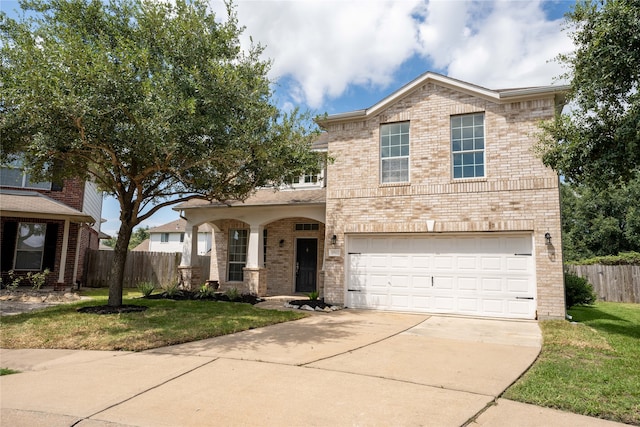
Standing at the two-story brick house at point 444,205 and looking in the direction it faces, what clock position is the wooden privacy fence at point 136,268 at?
The wooden privacy fence is roughly at 4 o'clock from the two-story brick house.

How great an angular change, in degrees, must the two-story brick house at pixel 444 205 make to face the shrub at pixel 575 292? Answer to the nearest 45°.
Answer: approximately 135° to its left

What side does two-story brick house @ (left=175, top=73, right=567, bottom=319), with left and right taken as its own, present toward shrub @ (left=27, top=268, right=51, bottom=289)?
right

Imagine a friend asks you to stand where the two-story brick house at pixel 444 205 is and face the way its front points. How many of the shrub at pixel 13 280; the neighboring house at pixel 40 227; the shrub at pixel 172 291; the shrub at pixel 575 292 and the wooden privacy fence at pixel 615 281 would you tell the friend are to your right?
3

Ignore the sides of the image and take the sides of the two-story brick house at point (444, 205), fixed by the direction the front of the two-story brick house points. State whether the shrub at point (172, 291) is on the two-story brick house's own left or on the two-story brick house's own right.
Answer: on the two-story brick house's own right

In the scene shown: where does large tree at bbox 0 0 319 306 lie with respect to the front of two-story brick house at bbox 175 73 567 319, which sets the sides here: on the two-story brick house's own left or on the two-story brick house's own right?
on the two-story brick house's own right

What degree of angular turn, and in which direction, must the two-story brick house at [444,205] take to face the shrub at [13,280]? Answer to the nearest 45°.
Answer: approximately 90° to its right

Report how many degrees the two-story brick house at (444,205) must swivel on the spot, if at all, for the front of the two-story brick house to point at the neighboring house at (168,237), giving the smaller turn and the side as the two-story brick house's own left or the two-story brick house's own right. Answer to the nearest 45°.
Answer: approximately 135° to the two-story brick house's own right

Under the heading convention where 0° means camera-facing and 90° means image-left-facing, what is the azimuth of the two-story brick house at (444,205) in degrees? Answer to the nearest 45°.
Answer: approximately 0°

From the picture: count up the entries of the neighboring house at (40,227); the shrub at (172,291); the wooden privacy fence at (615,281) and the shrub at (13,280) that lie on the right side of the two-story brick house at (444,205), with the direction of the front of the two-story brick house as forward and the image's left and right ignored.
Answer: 3

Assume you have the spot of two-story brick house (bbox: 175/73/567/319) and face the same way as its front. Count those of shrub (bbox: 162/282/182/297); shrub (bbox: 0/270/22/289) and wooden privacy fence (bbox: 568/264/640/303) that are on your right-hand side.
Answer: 2
